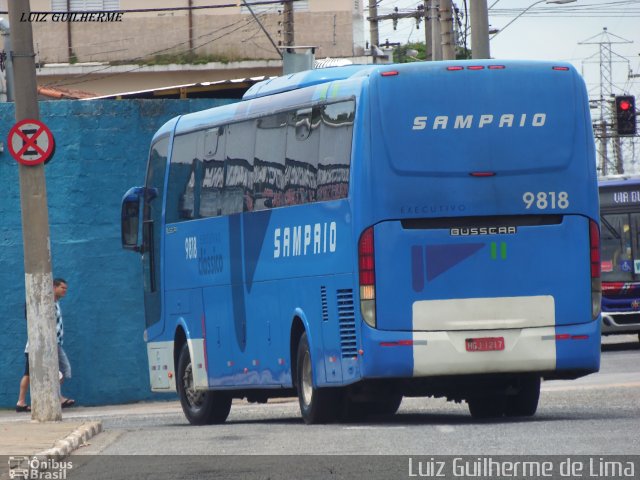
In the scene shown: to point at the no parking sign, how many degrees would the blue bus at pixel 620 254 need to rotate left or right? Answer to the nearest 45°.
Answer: approximately 45° to its right

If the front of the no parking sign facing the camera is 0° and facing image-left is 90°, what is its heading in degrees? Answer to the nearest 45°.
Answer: approximately 0°

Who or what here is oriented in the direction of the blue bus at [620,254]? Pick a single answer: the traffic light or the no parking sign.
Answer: the traffic light

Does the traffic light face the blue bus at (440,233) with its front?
yes

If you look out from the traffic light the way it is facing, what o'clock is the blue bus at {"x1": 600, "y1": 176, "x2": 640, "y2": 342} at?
The blue bus is roughly at 12 o'clock from the traffic light.

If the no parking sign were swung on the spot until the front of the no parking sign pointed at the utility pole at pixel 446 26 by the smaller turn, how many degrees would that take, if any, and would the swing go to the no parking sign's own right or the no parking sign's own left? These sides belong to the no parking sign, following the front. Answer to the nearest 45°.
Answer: approximately 135° to the no parking sign's own left

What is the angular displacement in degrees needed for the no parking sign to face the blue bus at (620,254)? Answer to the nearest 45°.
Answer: approximately 135° to its left

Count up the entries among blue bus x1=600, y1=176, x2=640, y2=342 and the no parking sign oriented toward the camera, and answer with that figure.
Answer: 2

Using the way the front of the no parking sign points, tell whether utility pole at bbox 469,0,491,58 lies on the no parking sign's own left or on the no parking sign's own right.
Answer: on the no parking sign's own left
